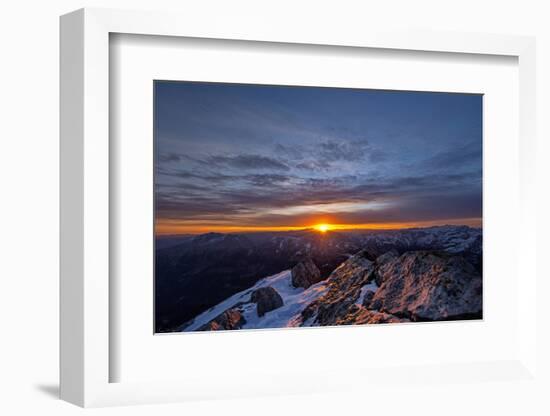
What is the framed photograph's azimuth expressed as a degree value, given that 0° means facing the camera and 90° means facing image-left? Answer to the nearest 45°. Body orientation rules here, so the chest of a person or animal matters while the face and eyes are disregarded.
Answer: approximately 315°
